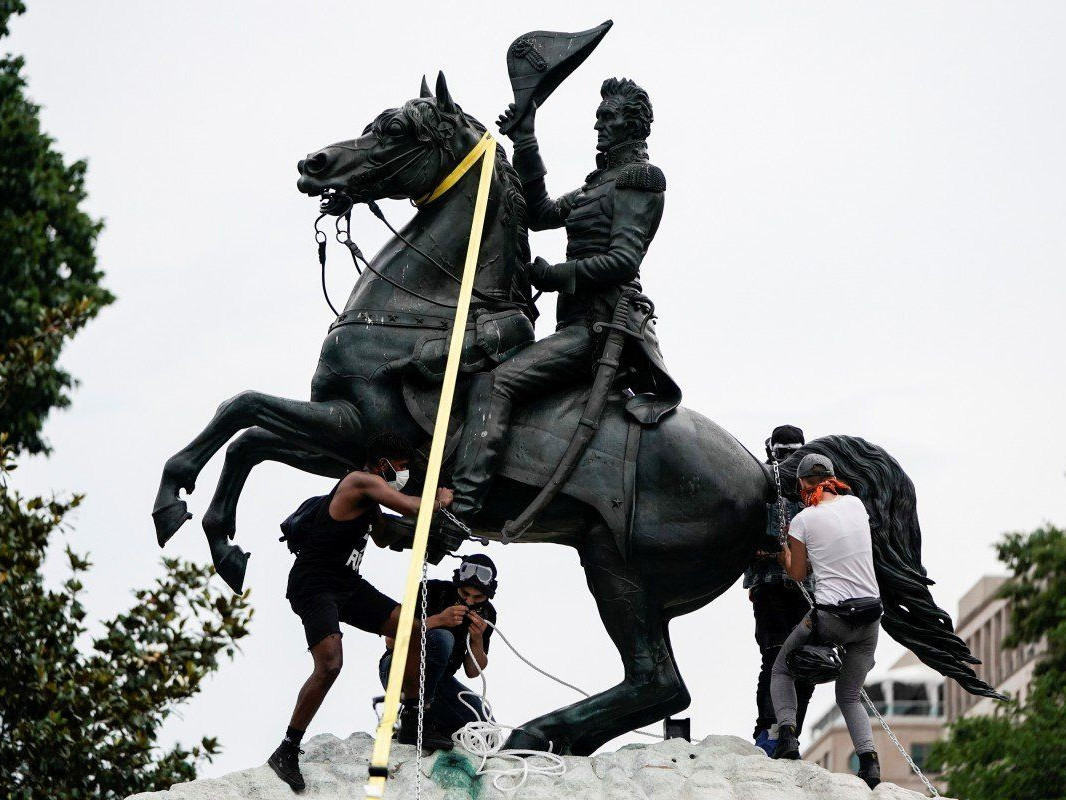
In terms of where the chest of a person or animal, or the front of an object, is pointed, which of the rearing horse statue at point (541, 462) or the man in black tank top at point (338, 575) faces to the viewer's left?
the rearing horse statue

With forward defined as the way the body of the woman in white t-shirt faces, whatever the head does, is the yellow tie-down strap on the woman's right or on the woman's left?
on the woman's left

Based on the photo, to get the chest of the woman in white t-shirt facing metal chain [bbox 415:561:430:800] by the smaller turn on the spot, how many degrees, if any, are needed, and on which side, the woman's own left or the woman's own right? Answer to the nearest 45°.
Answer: approximately 45° to the woman's own left

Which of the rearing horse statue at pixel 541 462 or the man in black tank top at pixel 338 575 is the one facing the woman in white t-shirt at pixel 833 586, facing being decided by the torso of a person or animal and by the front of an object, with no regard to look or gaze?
the man in black tank top

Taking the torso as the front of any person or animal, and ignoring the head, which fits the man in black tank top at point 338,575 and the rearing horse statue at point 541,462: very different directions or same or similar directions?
very different directions

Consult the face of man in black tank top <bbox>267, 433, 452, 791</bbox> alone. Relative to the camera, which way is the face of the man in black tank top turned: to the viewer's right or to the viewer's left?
to the viewer's right

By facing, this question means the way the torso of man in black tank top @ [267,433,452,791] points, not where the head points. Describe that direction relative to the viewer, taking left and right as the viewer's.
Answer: facing to the right of the viewer

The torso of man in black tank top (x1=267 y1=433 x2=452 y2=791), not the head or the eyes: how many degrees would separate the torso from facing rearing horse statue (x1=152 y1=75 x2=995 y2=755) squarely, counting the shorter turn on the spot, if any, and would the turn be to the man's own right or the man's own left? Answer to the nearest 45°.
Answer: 0° — they already face it

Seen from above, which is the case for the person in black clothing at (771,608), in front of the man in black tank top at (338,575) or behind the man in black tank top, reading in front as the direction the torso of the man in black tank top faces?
in front

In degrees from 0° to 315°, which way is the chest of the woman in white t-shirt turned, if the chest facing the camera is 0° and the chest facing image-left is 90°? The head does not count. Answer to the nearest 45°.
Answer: approximately 135°

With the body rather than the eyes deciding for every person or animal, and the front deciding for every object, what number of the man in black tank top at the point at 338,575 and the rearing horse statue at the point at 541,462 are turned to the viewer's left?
1

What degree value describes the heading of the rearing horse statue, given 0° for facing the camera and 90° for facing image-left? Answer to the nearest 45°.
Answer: approximately 90°
